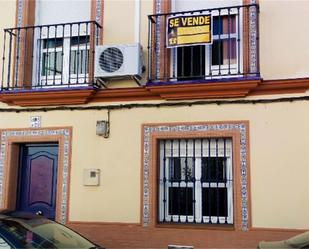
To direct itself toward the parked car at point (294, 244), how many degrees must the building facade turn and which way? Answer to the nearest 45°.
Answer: approximately 45° to its left

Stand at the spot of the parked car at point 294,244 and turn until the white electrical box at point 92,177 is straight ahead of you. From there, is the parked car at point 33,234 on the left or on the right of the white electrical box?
left

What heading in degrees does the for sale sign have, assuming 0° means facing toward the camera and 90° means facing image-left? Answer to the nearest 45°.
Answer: approximately 0°

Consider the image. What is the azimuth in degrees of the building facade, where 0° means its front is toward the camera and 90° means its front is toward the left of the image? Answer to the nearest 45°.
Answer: approximately 0°

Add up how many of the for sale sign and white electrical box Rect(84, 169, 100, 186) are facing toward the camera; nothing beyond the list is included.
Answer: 2
